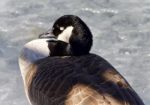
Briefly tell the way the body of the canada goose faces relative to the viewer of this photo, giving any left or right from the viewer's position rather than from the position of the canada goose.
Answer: facing to the left of the viewer
